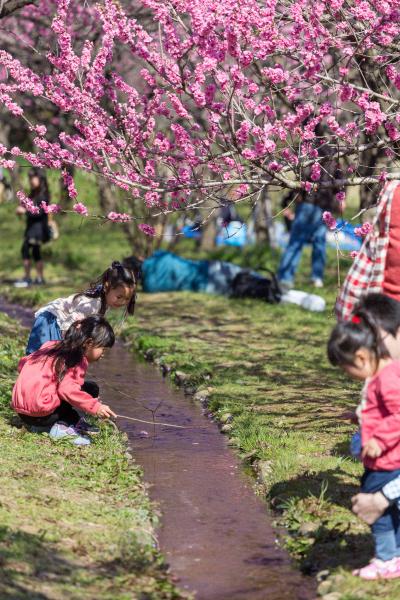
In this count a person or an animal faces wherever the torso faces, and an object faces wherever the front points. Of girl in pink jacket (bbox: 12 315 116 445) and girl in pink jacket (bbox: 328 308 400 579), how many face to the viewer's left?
1

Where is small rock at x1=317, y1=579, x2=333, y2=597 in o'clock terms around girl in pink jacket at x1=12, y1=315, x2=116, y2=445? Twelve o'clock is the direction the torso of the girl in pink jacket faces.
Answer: The small rock is roughly at 2 o'clock from the girl in pink jacket.

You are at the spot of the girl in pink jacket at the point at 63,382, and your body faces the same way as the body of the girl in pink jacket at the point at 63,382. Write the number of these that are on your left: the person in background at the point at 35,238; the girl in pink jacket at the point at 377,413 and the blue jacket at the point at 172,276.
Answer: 2

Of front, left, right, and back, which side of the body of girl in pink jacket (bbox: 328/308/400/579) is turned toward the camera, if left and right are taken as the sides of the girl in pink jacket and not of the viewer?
left

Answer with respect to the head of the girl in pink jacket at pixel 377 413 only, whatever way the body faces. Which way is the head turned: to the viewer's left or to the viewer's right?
to the viewer's left

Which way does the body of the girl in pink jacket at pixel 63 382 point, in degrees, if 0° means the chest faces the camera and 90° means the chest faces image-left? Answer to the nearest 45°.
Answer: approximately 270°

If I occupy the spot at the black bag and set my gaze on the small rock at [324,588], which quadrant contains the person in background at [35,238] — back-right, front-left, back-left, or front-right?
back-right

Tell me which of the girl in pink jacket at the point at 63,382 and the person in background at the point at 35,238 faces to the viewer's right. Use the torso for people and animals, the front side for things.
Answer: the girl in pink jacket

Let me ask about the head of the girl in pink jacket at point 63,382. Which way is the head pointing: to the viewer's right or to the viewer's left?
to the viewer's right

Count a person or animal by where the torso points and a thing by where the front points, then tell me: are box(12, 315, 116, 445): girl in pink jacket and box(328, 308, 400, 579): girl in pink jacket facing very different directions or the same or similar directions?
very different directions
